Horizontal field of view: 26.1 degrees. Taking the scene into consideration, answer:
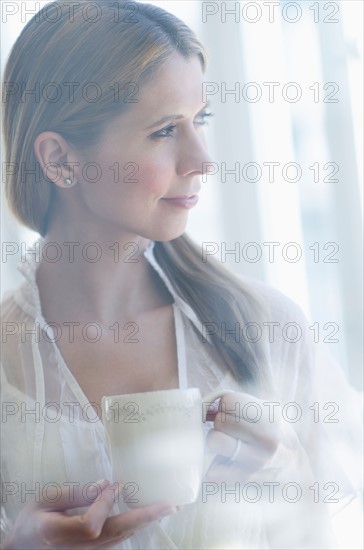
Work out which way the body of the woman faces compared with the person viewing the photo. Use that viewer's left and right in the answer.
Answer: facing the viewer
